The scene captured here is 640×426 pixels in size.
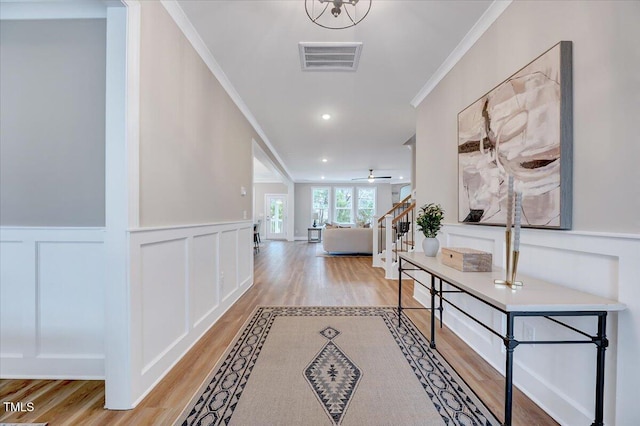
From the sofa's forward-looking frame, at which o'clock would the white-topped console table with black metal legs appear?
The white-topped console table with black metal legs is roughly at 6 o'clock from the sofa.

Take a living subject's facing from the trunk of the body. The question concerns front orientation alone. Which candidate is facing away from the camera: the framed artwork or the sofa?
the sofa

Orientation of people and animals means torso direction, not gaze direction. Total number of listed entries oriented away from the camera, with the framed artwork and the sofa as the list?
1

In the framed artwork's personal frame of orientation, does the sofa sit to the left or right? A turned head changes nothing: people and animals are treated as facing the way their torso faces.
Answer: on its right

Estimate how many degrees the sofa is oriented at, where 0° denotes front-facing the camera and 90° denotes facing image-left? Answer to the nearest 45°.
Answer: approximately 180°

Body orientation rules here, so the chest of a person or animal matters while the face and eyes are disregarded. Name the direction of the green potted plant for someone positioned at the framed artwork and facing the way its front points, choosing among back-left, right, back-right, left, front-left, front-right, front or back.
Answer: right

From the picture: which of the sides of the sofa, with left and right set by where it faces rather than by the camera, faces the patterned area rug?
back

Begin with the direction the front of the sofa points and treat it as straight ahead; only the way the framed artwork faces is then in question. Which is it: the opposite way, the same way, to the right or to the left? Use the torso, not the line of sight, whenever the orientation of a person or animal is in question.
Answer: to the left

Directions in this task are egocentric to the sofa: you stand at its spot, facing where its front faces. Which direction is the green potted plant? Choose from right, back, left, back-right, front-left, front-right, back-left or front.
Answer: back

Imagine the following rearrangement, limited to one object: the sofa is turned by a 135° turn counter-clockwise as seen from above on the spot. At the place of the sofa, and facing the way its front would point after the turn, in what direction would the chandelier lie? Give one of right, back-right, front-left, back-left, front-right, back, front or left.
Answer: front-left

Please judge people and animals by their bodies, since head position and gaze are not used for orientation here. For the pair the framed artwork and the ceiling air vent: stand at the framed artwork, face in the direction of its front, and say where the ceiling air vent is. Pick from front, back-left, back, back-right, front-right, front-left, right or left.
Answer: front-right

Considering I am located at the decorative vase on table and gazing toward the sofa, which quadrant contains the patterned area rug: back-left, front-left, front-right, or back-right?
back-left

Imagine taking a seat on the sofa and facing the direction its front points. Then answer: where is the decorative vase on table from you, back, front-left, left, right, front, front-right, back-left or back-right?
back
